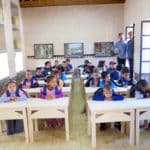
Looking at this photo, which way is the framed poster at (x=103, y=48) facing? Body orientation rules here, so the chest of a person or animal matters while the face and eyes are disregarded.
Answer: toward the camera

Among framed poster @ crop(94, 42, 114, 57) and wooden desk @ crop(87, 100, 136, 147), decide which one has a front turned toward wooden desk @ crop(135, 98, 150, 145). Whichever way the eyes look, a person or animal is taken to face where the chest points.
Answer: the framed poster

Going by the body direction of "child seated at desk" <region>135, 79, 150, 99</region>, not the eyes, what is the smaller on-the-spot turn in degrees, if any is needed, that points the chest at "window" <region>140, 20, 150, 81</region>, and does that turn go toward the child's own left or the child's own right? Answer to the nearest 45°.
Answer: approximately 135° to the child's own left

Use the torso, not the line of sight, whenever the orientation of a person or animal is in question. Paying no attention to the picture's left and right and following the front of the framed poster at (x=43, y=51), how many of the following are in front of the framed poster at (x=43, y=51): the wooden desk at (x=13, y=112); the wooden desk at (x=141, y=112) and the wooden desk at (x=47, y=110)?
3

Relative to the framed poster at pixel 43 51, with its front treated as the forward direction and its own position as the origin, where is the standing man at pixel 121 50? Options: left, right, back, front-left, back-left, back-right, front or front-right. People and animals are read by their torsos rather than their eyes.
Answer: front-left

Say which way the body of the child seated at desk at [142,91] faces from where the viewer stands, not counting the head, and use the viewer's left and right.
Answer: facing the viewer and to the right of the viewer

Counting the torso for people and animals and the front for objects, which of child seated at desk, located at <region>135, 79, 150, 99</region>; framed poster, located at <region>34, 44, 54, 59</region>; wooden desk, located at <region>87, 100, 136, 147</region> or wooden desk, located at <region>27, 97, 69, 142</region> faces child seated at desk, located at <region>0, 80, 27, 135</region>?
the framed poster
